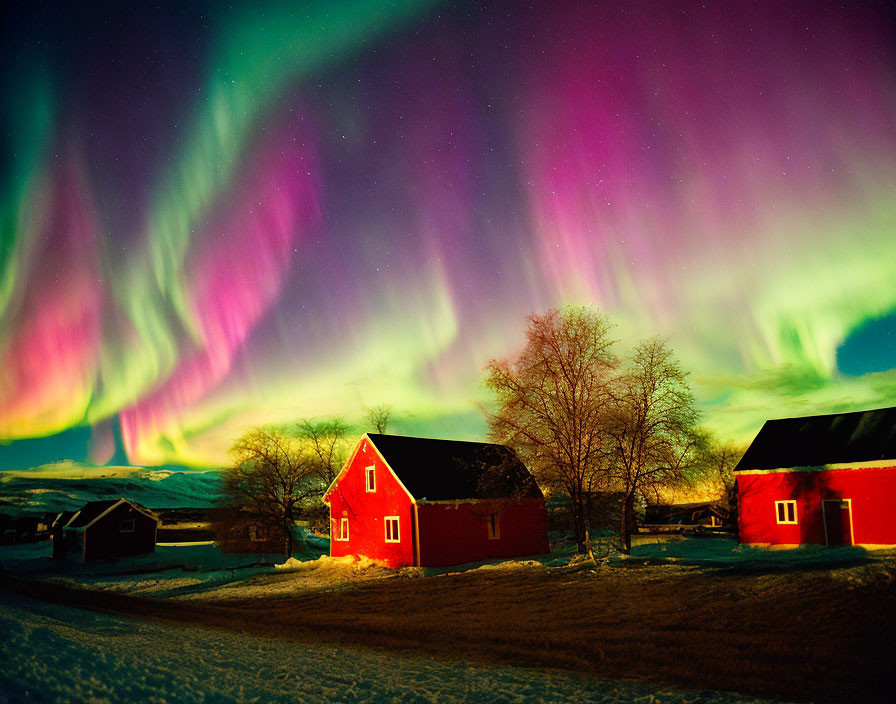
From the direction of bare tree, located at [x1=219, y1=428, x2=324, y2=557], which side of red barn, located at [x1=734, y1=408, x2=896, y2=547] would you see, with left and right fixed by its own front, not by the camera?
right

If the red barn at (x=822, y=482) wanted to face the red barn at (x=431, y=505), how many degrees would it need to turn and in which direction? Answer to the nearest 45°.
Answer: approximately 90° to its right

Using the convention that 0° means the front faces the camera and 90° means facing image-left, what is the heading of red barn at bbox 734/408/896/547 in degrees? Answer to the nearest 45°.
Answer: approximately 0°

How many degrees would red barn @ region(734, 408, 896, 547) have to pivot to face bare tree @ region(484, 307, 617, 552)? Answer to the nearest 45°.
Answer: approximately 45° to its right
